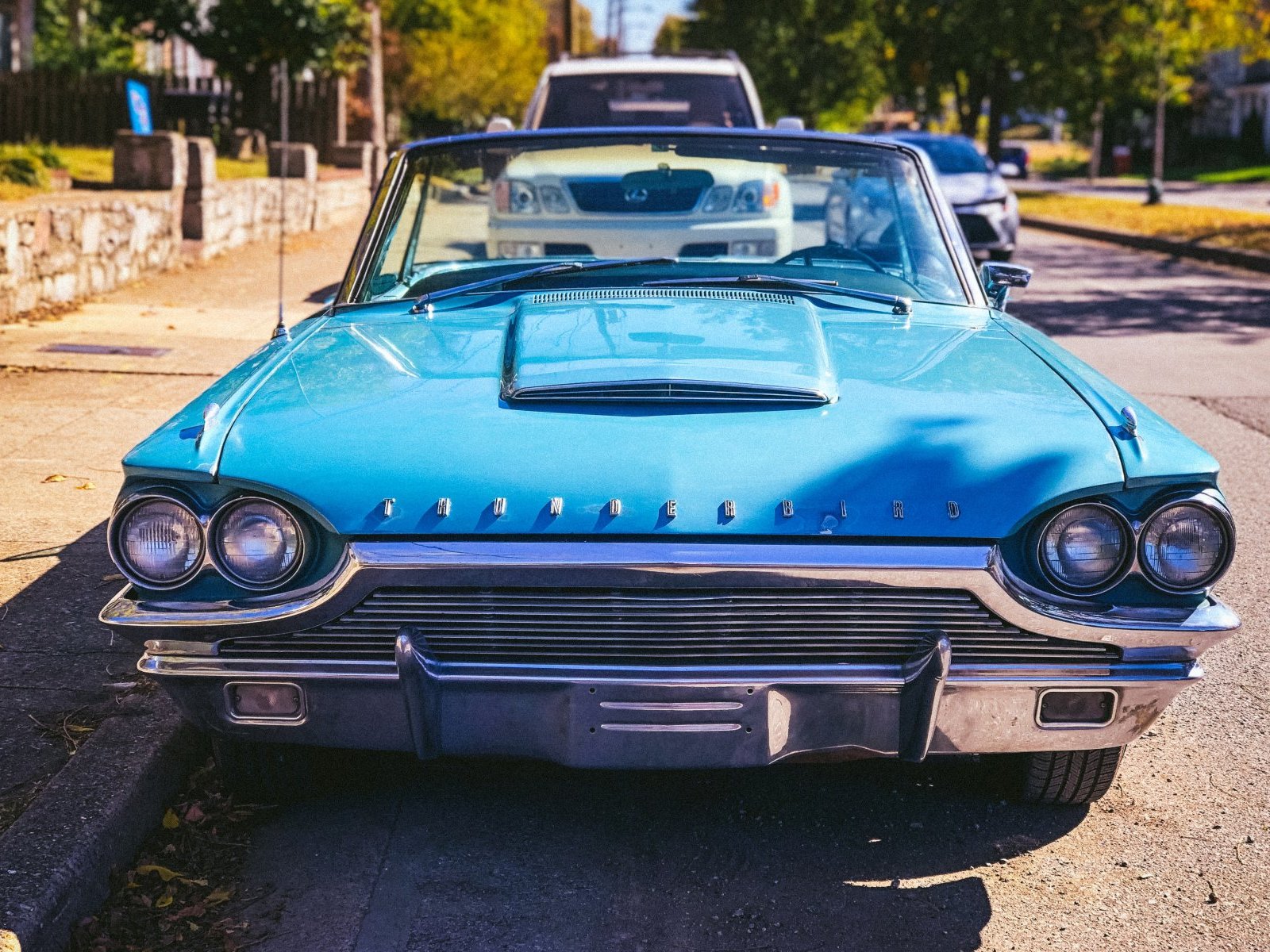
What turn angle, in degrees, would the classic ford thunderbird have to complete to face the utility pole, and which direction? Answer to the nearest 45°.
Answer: approximately 180°

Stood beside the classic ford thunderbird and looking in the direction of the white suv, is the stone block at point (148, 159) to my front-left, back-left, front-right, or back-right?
front-left

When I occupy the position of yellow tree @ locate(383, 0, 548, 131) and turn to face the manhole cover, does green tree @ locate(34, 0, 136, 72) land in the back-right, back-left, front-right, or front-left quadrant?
front-right

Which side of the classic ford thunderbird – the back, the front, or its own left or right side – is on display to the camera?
front

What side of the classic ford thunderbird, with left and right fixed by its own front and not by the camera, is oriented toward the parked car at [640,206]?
back

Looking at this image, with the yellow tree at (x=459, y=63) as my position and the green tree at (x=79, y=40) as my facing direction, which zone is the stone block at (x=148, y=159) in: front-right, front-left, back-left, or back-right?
front-left

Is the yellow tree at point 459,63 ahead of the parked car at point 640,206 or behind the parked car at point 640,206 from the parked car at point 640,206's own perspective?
behind

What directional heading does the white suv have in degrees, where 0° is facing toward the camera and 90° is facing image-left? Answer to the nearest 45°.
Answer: approximately 0°

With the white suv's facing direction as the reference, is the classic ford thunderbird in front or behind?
in front

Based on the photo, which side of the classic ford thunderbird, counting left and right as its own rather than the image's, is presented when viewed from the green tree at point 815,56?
back

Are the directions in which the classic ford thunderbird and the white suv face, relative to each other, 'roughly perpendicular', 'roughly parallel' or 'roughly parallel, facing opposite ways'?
roughly parallel

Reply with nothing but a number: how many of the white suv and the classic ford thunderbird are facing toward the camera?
2

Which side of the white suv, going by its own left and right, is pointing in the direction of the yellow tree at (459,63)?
back

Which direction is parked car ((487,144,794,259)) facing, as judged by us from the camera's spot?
facing the viewer
